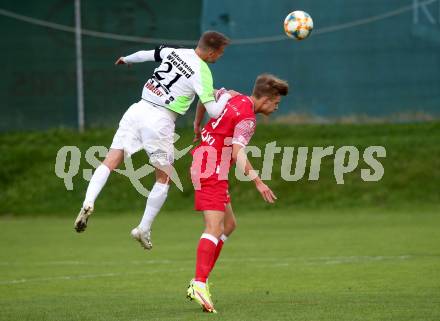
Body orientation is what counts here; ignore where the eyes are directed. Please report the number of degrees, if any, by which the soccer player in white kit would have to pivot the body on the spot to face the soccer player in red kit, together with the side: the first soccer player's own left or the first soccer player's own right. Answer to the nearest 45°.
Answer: approximately 90° to the first soccer player's own right

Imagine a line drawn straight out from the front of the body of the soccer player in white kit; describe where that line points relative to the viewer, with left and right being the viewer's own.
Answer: facing away from the viewer and to the right of the viewer

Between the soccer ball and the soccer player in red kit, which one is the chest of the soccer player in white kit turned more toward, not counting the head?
the soccer ball

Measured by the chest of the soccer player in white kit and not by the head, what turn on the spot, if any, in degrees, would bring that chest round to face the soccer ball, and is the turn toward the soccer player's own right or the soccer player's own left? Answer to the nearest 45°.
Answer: approximately 45° to the soccer player's own right
